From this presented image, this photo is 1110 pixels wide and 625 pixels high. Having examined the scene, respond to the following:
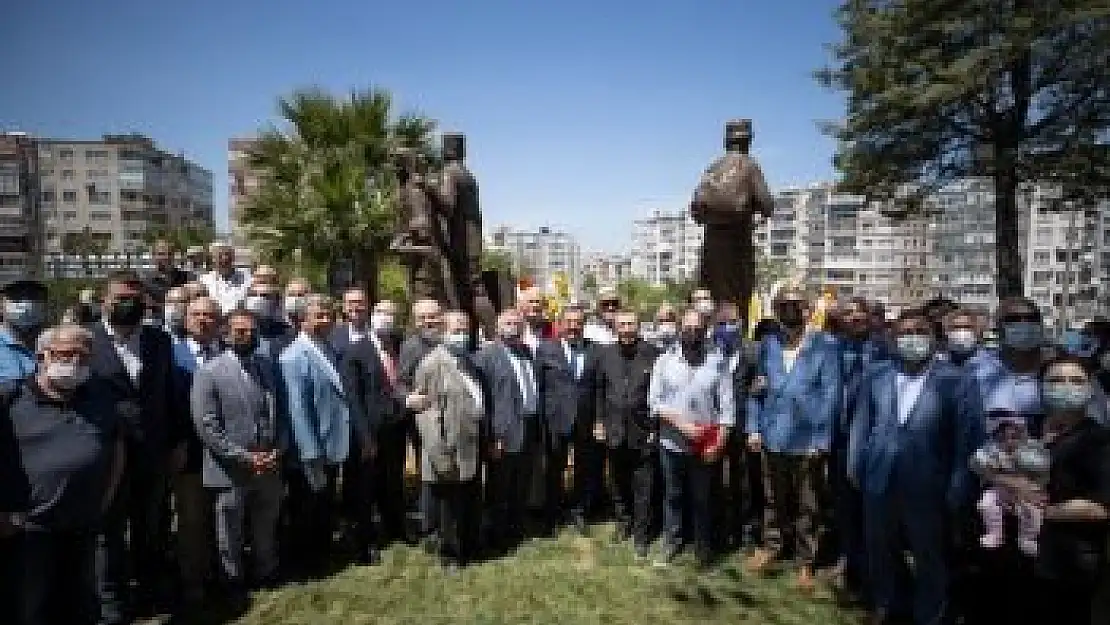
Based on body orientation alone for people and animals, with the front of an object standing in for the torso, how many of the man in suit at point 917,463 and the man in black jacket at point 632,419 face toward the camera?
2

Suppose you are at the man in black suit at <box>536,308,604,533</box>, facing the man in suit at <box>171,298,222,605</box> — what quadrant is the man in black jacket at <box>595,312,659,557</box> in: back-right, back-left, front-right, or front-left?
back-left

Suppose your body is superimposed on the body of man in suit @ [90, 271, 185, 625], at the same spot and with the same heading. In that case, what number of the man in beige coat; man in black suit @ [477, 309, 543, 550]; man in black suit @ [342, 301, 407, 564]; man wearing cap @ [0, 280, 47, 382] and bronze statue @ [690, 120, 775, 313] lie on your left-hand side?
4
